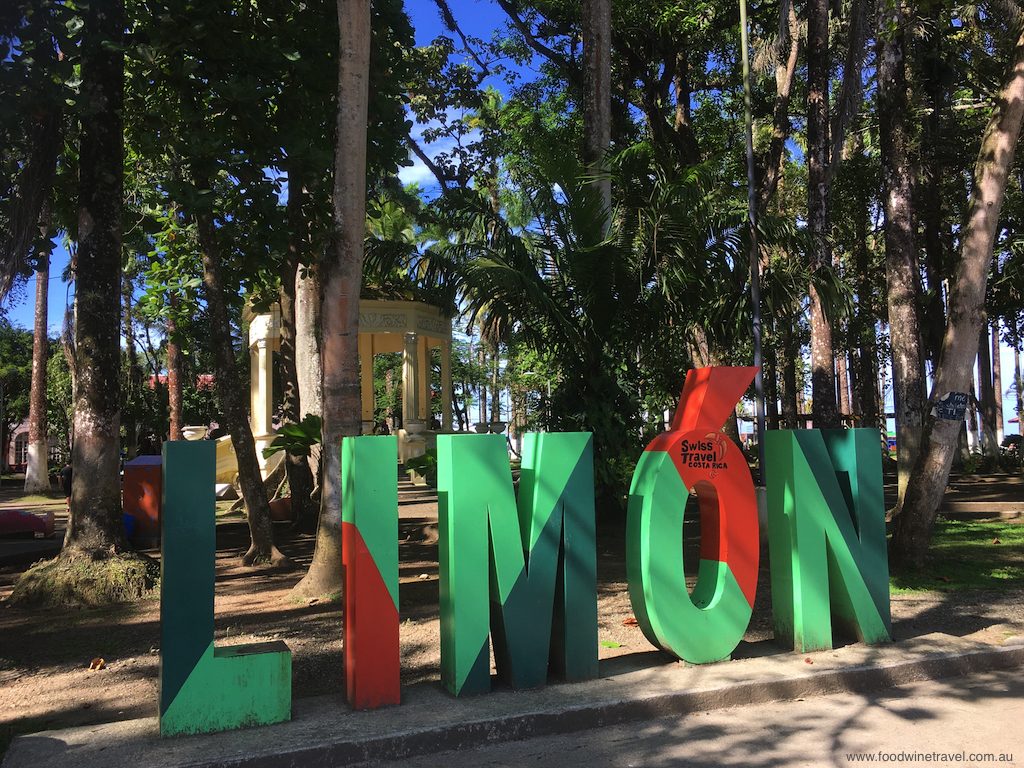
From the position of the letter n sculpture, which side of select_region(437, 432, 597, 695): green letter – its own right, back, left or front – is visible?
left

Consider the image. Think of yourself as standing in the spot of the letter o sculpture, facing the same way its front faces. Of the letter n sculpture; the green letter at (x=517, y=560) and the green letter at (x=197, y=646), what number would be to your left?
1

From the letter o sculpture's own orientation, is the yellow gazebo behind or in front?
behind

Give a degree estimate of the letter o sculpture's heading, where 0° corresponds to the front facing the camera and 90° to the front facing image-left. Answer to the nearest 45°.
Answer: approximately 315°

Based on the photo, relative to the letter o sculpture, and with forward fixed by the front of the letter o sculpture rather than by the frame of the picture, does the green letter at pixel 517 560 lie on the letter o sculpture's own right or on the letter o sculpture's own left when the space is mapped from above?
on the letter o sculpture's own right

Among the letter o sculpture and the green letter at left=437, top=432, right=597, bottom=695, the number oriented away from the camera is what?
0

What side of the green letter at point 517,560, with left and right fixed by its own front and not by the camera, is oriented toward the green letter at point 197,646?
right

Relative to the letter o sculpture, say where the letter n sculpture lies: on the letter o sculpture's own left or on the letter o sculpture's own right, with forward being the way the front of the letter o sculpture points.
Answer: on the letter o sculpture's own left

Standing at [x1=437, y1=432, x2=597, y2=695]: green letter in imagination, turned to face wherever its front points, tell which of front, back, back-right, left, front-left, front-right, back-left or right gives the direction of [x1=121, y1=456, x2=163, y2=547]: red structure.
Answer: back

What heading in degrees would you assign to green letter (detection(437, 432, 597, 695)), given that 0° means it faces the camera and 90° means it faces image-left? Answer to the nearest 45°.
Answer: approximately 315°
